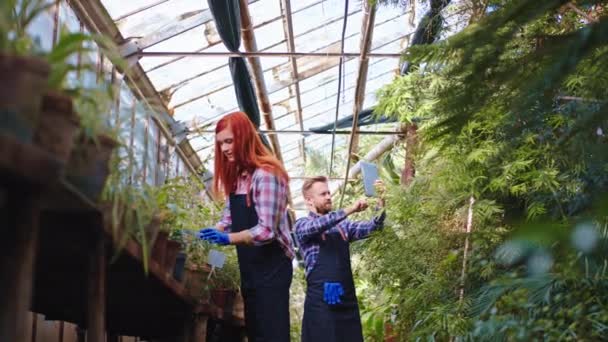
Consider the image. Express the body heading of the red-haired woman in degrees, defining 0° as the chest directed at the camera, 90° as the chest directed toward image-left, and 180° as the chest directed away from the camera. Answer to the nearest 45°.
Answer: approximately 45°

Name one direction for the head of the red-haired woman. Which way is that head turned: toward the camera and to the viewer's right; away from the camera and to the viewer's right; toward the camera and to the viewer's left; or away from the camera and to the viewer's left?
toward the camera and to the viewer's left

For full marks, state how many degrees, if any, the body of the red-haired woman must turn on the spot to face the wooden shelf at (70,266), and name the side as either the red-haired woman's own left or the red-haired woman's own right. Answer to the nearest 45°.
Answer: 0° — they already face it

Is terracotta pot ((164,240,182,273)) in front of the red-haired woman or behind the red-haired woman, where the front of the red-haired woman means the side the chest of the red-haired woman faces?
in front

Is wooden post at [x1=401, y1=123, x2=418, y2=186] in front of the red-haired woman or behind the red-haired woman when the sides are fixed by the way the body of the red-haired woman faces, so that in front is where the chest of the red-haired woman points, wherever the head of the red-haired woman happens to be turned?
behind

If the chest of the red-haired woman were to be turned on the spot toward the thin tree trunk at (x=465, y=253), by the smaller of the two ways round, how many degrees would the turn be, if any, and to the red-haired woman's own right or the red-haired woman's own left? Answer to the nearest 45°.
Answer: approximately 180°

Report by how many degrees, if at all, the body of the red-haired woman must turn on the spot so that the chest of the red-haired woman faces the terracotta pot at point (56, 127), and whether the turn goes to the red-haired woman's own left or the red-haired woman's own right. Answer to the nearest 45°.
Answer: approximately 45° to the red-haired woman's own left

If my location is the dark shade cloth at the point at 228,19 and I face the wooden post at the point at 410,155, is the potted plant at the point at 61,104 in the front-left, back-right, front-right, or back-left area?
back-right
